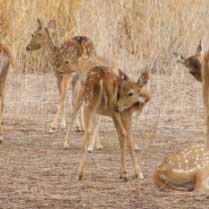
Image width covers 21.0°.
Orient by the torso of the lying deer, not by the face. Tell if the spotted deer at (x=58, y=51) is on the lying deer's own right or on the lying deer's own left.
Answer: on the lying deer's own left

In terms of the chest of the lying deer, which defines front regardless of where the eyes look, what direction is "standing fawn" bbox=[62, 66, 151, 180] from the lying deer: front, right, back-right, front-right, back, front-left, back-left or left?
back-left

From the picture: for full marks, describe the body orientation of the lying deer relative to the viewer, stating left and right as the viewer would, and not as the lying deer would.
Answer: facing to the right of the viewer

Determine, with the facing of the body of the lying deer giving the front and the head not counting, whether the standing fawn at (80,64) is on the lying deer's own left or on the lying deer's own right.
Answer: on the lying deer's own left
